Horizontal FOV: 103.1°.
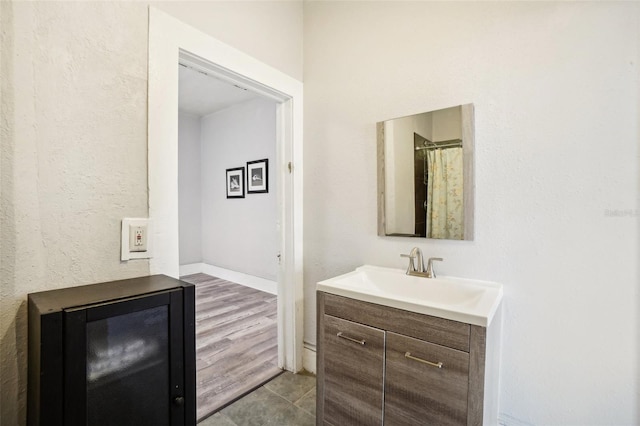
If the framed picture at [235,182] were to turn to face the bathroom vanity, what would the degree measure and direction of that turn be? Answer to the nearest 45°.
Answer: approximately 45° to its left

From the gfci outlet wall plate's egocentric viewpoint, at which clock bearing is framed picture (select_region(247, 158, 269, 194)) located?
The framed picture is roughly at 7 o'clock from the gfci outlet wall plate.

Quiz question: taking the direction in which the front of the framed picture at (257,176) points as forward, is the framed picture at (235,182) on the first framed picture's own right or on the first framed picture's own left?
on the first framed picture's own right

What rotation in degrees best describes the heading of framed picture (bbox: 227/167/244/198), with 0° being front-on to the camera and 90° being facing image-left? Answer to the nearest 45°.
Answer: approximately 45°

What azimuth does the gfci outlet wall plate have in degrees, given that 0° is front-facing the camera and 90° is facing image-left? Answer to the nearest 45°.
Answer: approximately 0°

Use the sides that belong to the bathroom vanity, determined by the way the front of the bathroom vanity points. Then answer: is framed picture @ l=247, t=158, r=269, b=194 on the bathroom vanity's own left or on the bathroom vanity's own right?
on the bathroom vanity's own right

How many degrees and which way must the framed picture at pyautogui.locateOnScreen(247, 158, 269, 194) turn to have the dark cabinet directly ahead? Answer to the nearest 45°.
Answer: approximately 45° to its left

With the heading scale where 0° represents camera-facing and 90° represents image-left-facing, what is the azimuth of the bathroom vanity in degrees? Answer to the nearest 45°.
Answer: approximately 45°

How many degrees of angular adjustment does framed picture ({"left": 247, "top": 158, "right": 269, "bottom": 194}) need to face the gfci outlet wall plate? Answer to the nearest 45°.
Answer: approximately 45° to its left

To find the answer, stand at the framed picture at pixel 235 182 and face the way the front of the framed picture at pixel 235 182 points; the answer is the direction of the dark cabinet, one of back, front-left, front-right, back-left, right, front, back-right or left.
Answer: front-left
